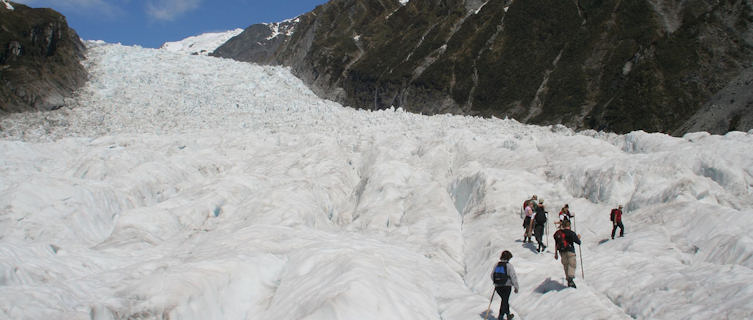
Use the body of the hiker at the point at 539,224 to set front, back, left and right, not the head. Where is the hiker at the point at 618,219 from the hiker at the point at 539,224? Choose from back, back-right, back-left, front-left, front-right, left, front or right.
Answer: front-right

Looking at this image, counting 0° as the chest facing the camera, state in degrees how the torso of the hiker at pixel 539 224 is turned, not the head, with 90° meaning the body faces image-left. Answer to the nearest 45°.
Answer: approximately 180°

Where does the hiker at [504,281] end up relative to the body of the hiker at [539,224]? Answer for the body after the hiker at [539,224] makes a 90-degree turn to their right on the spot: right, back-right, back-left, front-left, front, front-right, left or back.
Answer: right

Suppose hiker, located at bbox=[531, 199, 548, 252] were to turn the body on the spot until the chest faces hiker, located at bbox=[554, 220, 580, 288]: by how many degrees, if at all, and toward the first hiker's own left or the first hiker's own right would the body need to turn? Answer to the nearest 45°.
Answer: approximately 180°
